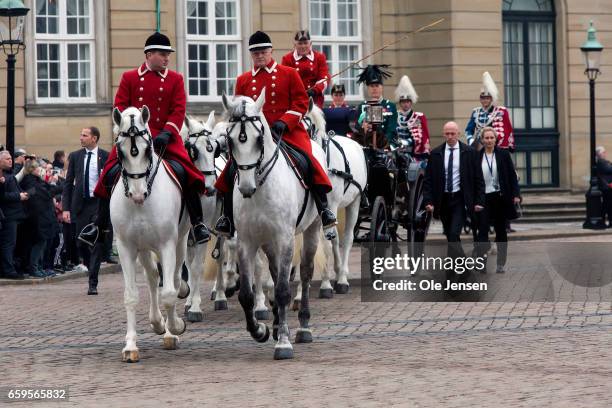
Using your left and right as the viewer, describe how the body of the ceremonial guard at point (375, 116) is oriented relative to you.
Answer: facing the viewer

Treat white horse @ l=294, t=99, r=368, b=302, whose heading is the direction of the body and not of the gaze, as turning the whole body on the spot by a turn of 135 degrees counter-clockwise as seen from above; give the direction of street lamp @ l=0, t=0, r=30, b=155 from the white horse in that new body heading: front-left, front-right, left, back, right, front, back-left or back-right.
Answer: back-left

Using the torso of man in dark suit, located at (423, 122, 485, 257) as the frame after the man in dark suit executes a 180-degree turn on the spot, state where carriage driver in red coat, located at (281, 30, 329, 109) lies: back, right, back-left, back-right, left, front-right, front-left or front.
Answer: back-left

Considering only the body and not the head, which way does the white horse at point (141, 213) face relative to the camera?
toward the camera

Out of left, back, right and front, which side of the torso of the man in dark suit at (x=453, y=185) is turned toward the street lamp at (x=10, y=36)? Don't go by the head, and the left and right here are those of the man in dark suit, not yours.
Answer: right

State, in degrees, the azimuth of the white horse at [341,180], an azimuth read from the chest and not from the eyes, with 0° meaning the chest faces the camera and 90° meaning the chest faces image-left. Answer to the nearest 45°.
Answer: approximately 45°

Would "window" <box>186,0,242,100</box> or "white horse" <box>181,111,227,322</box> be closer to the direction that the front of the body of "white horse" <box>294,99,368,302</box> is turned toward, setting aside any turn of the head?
the white horse

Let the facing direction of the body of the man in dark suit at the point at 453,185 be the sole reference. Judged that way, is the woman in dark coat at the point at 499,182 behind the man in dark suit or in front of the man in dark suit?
behind

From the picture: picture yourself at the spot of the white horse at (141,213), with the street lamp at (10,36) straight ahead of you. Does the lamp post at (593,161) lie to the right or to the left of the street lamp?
right

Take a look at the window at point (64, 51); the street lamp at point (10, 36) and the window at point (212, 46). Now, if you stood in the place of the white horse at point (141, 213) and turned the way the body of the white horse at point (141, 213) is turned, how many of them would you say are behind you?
3

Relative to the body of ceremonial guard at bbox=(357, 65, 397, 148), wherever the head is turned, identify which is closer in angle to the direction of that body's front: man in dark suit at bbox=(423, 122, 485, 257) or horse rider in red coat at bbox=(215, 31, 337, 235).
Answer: the horse rider in red coat

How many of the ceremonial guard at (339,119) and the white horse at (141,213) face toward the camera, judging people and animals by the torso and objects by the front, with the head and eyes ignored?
2

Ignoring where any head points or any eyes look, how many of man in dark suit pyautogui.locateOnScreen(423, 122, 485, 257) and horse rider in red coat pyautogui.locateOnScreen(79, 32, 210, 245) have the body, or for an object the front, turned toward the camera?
2

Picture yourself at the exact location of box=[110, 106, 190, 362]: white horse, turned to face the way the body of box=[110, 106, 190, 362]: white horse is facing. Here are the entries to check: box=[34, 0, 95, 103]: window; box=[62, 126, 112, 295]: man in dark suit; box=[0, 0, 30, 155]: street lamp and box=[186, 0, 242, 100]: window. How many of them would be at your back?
4

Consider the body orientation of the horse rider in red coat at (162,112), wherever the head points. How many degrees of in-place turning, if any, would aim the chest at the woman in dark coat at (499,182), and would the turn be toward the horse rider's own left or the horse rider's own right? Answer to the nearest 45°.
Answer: approximately 135° to the horse rider's own left

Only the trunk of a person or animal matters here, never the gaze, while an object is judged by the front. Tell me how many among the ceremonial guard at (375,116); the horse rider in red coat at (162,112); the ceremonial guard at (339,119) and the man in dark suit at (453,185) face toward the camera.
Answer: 4

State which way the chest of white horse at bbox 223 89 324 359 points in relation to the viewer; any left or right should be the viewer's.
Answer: facing the viewer and to the left of the viewer

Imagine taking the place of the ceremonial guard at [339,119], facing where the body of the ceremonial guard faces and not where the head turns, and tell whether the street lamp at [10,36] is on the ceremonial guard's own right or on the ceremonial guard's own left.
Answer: on the ceremonial guard's own right
